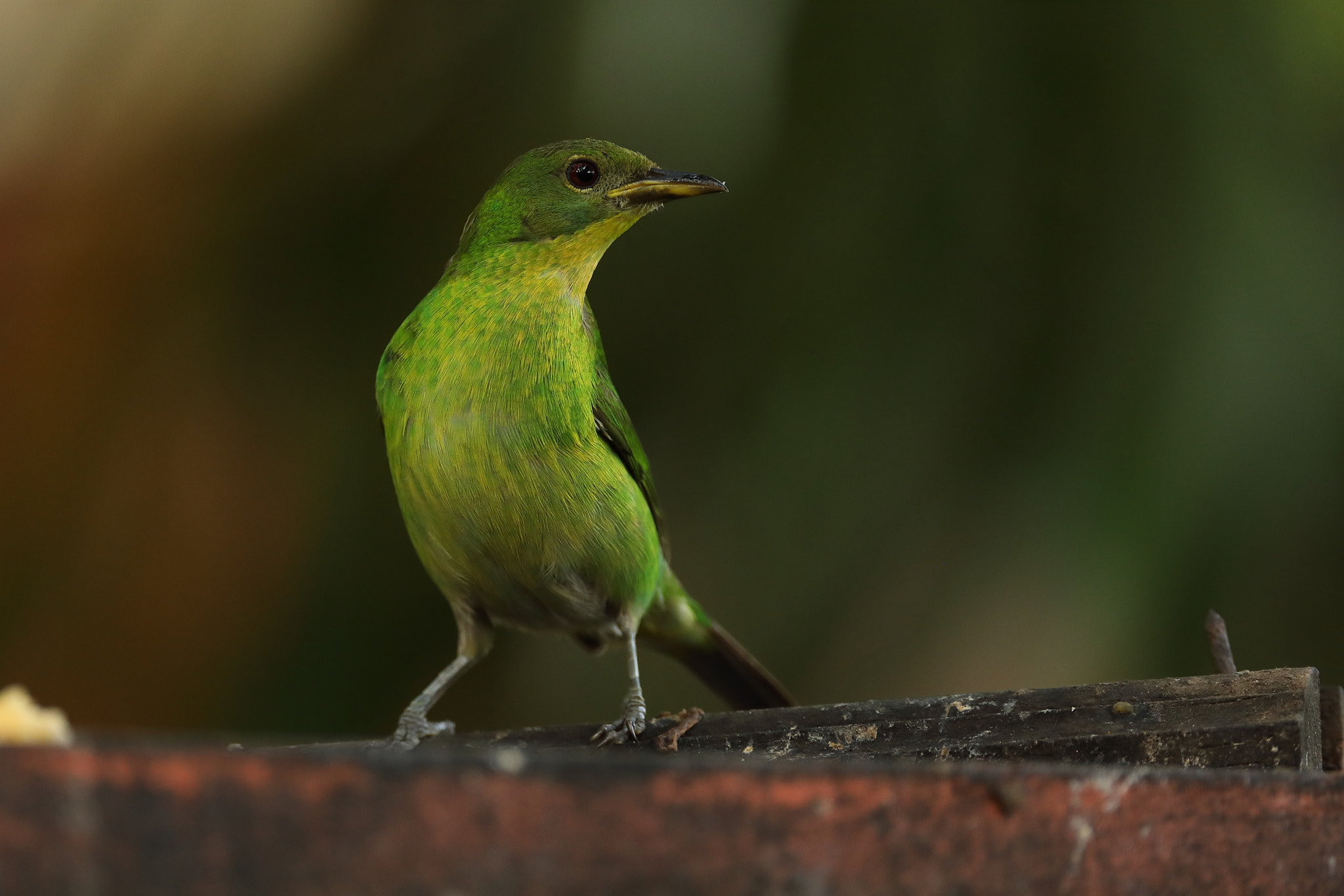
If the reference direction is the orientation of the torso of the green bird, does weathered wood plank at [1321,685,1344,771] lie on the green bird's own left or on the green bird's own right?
on the green bird's own left

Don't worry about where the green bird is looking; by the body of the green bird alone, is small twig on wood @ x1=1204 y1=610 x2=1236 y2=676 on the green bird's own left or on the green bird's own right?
on the green bird's own left

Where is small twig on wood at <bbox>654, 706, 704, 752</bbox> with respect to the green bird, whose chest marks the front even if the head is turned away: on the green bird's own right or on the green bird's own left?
on the green bird's own left

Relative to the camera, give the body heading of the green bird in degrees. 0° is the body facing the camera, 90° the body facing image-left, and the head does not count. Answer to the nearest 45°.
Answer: approximately 45°

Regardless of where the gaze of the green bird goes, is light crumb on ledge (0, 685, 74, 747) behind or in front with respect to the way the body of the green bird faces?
in front
